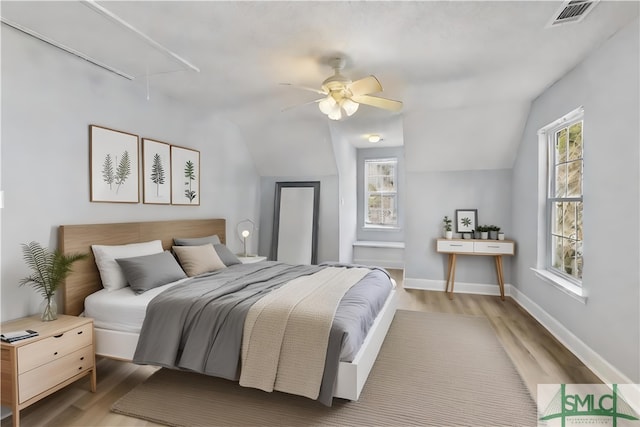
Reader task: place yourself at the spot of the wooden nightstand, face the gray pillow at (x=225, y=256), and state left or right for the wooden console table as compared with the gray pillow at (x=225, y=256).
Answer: right

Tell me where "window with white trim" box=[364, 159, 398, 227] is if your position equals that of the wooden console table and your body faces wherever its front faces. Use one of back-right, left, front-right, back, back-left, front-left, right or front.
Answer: back-right

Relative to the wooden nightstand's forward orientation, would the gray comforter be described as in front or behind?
in front

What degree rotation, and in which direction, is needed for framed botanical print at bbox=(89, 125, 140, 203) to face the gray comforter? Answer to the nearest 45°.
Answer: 0° — it already faces it

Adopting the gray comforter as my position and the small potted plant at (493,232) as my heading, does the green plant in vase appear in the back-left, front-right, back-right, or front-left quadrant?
back-left

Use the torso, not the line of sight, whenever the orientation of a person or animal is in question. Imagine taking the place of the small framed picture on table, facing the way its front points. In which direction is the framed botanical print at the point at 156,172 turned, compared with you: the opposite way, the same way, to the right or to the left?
to the left

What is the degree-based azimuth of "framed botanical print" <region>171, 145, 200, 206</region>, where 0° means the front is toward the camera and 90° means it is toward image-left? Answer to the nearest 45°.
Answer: approximately 315°

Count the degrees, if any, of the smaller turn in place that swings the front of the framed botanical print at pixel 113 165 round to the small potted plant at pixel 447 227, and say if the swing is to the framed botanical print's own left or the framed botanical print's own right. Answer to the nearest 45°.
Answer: approximately 45° to the framed botanical print's own left

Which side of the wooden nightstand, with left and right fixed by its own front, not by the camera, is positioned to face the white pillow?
left

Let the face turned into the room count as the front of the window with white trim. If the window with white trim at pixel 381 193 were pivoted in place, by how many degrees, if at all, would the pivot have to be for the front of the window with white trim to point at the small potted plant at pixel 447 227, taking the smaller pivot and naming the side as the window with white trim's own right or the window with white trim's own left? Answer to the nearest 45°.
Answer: approximately 45° to the window with white trim's own left

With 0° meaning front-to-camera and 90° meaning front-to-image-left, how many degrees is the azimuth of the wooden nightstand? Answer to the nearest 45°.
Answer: approximately 315°

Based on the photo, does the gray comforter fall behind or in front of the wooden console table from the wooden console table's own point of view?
in front

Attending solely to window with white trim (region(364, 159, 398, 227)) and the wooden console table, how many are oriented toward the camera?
2
